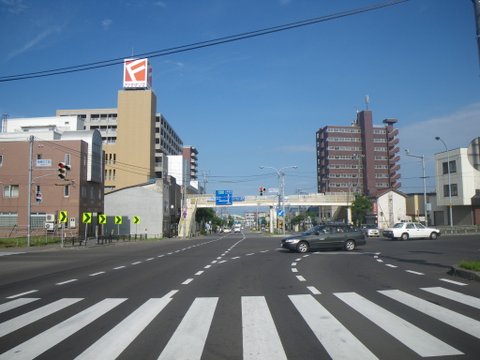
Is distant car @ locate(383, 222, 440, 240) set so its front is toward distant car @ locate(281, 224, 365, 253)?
no
